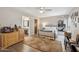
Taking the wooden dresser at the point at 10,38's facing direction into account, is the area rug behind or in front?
in front

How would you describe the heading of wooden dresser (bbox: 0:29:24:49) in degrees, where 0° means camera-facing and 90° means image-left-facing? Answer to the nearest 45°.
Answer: approximately 315°
